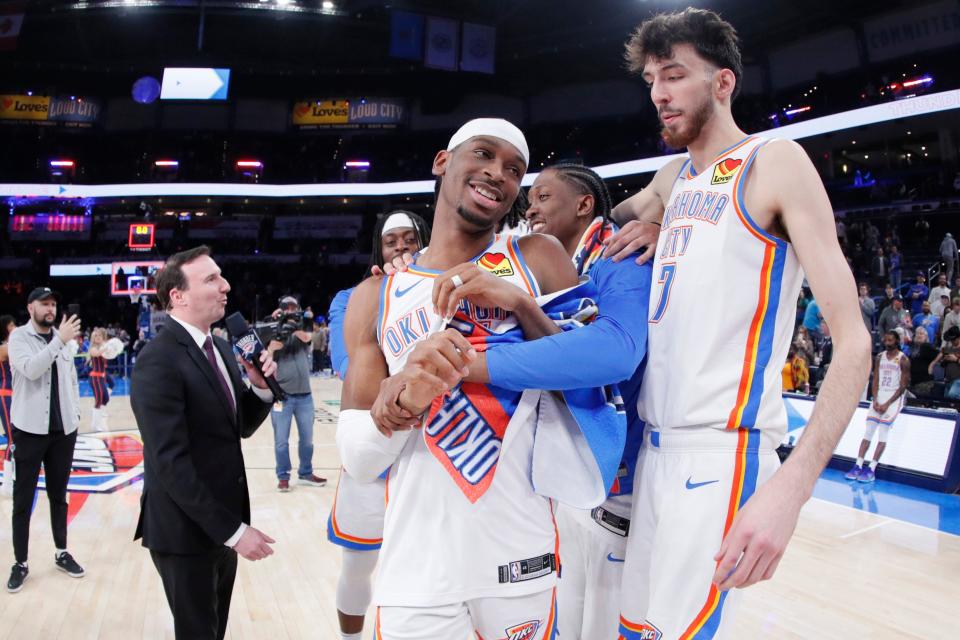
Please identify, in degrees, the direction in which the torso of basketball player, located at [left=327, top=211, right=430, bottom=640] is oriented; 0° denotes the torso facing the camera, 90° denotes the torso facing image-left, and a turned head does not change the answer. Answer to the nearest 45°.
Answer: approximately 0°

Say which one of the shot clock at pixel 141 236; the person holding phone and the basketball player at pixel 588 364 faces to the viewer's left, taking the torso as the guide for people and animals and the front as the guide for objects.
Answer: the basketball player

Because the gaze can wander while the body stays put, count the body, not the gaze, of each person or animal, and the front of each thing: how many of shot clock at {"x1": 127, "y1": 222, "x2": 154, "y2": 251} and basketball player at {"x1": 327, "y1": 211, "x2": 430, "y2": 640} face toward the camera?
2

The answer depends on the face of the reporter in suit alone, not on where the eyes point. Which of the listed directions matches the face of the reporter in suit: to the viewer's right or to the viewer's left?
to the viewer's right
